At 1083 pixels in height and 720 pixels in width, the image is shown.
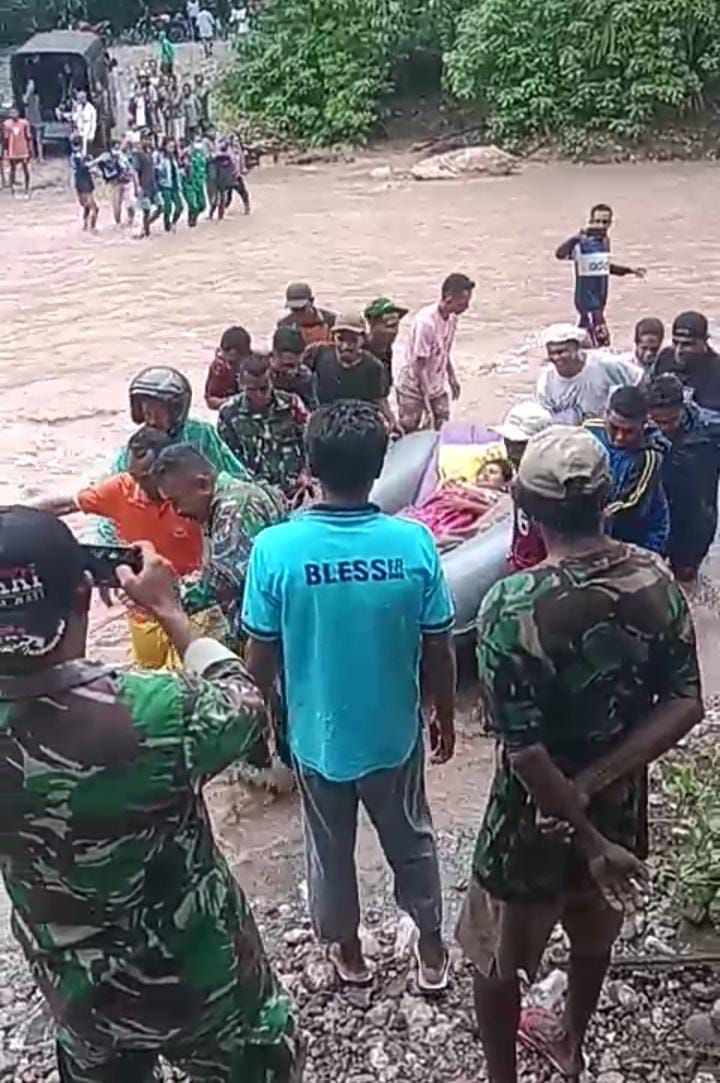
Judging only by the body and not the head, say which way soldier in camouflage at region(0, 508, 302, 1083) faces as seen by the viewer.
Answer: away from the camera

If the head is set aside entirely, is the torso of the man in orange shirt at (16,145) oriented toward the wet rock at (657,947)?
yes

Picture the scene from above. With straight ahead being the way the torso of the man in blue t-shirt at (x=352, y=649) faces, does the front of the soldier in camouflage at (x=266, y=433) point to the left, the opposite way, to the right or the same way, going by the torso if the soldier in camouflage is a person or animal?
the opposite way

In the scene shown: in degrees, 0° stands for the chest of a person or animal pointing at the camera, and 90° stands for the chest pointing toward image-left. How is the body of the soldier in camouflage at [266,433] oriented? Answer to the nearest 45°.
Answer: approximately 0°

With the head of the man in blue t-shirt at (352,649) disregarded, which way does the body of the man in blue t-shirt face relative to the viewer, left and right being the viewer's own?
facing away from the viewer

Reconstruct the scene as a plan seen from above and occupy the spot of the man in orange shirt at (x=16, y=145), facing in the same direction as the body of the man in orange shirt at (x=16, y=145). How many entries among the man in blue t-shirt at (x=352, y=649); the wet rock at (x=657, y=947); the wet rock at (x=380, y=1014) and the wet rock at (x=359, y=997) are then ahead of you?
4

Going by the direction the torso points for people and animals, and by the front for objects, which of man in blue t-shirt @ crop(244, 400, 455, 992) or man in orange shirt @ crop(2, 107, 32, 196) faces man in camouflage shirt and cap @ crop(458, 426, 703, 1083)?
the man in orange shirt

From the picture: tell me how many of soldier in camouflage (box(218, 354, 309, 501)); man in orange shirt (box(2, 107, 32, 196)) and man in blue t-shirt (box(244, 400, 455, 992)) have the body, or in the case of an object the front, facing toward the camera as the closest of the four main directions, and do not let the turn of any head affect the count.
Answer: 2

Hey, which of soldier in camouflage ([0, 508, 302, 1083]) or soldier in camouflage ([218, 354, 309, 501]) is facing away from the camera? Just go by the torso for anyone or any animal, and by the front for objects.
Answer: soldier in camouflage ([0, 508, 302, 1083])

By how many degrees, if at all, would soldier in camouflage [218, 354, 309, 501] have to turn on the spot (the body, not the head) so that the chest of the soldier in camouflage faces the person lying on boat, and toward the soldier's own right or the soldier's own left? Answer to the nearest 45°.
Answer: approximately 135° to the soldier's own left

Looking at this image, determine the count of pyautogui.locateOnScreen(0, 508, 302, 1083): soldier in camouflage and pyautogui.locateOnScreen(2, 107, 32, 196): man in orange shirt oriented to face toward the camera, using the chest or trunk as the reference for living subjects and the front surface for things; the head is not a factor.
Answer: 1

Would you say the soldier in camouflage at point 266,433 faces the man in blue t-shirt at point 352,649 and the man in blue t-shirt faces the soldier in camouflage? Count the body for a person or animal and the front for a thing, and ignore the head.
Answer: yes
